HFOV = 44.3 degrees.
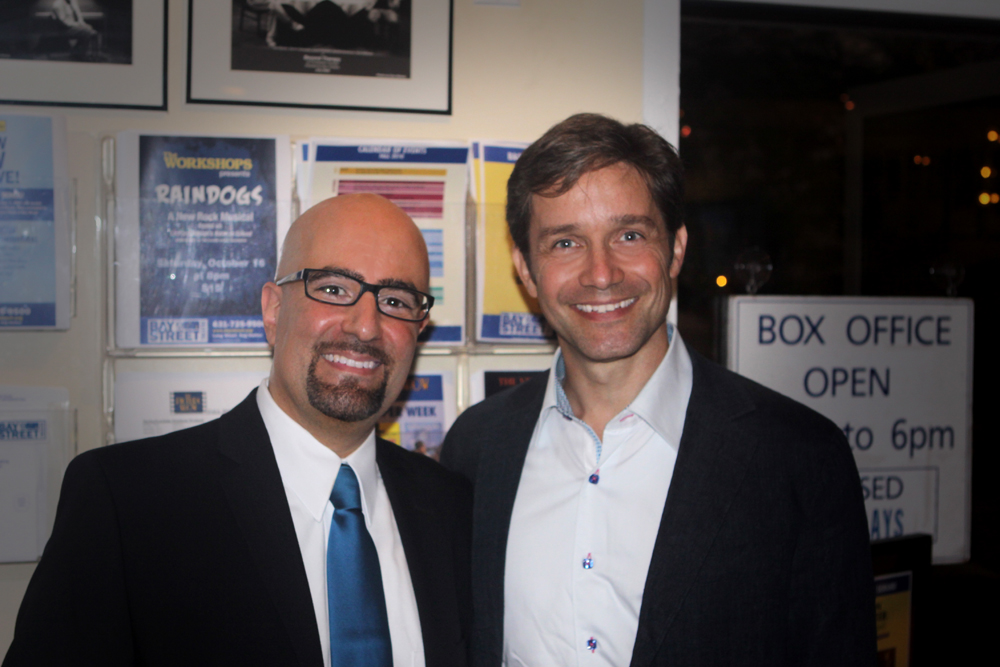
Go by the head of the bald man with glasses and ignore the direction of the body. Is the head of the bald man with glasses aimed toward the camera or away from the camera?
toward the camera

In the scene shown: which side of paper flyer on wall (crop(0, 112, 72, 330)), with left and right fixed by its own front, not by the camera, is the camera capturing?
front

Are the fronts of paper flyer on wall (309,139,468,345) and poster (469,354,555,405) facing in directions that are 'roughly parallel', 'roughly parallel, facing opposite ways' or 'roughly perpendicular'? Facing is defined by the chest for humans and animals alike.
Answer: roughly parallel

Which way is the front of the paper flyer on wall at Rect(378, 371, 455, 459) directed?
toward the camera

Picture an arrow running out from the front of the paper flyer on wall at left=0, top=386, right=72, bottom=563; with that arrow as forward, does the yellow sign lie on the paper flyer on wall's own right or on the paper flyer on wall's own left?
on the paper flyer on wall's own left

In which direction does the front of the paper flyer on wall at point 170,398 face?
toward the camera

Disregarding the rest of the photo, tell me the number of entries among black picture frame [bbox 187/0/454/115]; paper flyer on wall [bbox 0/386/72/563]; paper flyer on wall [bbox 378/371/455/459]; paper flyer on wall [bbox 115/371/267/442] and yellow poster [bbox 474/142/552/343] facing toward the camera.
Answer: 5

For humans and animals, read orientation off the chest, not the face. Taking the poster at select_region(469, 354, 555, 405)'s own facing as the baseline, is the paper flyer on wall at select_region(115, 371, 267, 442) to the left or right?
on its right

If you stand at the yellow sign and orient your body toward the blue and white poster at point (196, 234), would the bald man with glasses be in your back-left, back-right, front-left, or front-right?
front-left

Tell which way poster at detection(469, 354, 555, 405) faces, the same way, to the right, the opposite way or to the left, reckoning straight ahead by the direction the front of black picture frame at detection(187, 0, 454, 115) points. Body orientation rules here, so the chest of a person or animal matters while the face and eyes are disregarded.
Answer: the same way

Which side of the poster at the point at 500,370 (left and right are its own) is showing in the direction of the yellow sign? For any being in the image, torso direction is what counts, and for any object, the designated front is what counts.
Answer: left

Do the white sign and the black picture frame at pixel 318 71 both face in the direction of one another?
no

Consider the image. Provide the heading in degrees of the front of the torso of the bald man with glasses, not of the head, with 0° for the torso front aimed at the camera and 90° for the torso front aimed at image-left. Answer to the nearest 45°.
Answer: approximately 315°

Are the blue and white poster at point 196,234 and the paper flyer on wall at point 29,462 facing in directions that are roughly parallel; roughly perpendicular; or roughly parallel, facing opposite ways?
roughly parallel

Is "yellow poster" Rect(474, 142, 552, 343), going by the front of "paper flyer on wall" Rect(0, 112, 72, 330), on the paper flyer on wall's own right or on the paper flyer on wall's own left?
on the paper flyer on wall's own left
